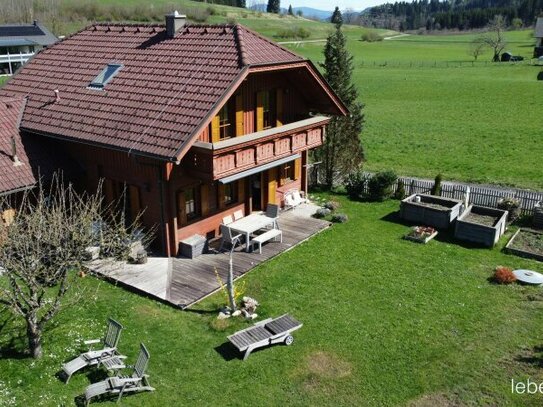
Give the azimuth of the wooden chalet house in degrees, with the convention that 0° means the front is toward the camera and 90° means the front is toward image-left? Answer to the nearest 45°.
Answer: approximately 315°

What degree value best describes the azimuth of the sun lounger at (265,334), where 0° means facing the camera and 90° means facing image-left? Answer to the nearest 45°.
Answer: approximately 45°

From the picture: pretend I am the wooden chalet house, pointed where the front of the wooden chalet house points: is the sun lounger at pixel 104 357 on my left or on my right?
on my right

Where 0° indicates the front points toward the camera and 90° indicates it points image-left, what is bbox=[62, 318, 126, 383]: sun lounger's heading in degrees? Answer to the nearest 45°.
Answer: approximately 45°

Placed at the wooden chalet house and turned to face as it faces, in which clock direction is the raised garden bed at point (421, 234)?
The raised garden bed is roughly at 11 o'clock from the wooden chalet house.

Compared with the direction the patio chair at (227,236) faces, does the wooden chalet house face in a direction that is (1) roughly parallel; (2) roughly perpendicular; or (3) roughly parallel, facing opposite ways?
roughly perpendicular

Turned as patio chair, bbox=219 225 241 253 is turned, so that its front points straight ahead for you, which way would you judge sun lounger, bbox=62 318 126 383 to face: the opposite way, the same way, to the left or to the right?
the opposite way

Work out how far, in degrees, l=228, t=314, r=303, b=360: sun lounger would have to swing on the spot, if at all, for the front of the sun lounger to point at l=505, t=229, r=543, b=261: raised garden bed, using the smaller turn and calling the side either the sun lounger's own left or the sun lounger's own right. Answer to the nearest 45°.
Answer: approximately 180°
